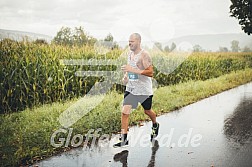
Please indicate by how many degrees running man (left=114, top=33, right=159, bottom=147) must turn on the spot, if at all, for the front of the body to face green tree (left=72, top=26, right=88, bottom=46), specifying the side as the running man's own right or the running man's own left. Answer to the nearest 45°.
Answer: approximately 135° to the running man's own right

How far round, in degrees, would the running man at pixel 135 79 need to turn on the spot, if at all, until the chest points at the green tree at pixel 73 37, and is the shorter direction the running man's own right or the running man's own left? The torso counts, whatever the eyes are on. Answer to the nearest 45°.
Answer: approximately 135° to the running man's own right

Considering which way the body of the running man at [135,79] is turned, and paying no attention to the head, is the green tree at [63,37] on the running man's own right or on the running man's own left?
on the running man's own right

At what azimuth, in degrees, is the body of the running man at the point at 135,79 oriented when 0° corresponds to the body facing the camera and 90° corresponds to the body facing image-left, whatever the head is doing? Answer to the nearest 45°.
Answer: approximately 45°

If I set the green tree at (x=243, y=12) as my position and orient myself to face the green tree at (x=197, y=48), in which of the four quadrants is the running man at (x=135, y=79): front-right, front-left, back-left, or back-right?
back-left

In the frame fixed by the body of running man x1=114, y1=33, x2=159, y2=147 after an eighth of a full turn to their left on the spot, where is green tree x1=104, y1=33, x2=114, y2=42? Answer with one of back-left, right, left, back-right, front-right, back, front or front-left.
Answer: back
